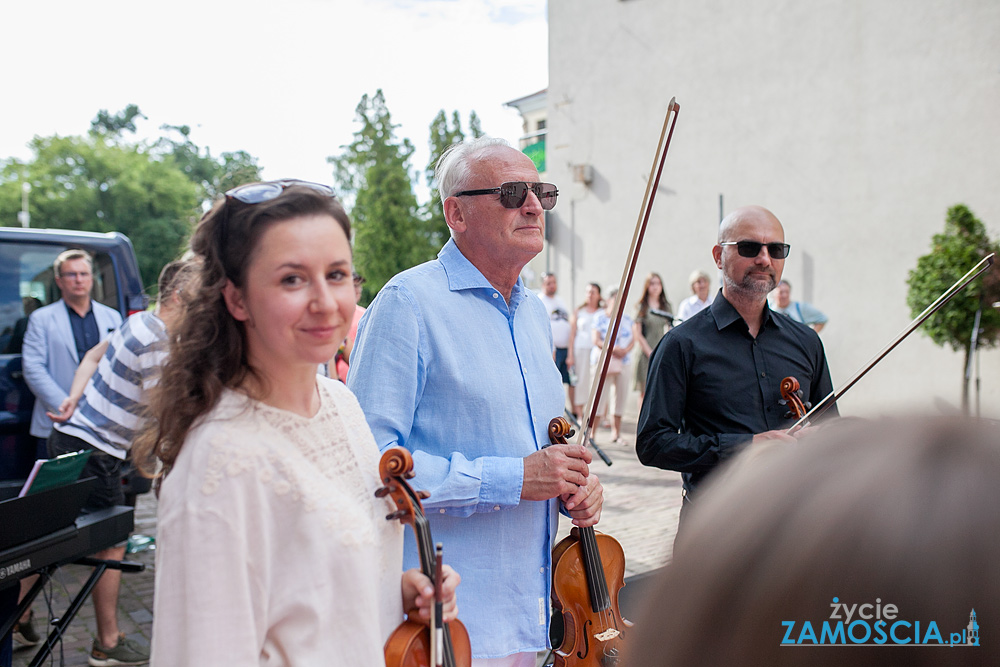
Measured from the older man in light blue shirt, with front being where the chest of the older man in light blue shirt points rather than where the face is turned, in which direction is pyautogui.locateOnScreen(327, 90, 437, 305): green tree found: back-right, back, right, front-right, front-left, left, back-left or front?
back-left

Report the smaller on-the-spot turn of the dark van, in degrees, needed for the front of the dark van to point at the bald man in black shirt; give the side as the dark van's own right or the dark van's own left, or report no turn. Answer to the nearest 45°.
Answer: approximately 135° to the dark van's own left

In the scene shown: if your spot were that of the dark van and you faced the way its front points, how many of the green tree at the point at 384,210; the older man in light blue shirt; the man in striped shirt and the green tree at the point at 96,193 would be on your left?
2

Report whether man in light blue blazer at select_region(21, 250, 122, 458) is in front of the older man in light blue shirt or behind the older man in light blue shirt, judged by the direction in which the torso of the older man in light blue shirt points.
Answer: behind

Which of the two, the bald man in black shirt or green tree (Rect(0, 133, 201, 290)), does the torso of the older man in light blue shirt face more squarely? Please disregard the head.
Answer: the bald man in black shirt

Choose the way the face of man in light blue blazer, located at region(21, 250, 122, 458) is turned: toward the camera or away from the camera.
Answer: toward the camera

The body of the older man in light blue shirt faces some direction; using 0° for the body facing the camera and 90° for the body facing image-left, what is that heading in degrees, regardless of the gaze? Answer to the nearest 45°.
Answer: approximately 315°

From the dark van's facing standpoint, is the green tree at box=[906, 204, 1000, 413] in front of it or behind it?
behind

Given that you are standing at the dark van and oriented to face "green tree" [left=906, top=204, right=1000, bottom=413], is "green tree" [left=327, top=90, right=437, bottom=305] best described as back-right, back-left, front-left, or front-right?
front-left

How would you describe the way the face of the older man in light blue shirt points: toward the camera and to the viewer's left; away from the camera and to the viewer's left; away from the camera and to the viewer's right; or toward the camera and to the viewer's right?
toward the camera and to the viewer's right
